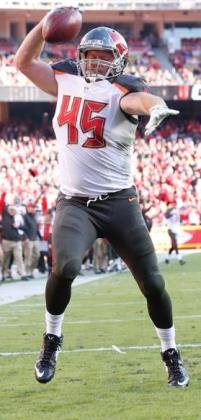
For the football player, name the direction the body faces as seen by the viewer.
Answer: toward the camera
